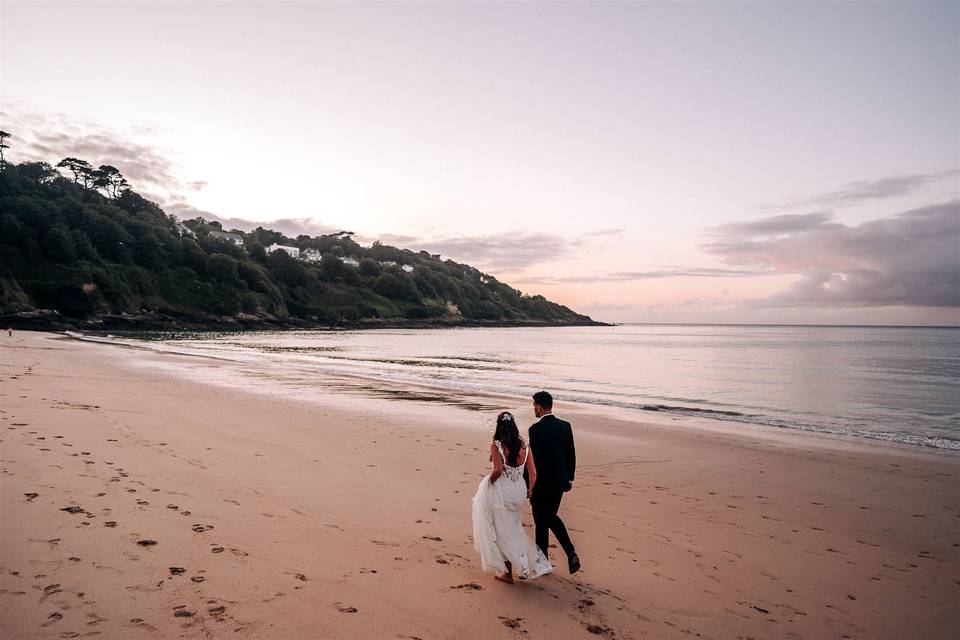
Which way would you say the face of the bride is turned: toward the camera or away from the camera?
away from the camera

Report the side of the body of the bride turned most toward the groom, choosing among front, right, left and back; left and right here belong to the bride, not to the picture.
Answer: right

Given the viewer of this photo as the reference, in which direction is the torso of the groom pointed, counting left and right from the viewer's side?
facing away from the viewer and to the left of the viewer

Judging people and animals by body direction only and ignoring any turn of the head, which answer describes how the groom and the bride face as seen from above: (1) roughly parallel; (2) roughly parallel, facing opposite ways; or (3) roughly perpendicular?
roughly parallel

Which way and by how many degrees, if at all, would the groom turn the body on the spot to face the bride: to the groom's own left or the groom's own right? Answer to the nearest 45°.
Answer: approximately 90° to the groom's own left

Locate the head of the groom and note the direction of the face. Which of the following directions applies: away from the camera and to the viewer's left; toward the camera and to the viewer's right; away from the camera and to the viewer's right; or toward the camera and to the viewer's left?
away from the camera and to the viewer's left

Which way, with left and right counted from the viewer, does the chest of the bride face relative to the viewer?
facing away from the viewer and to the left of the viewer

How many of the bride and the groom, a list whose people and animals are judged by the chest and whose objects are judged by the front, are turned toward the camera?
0
